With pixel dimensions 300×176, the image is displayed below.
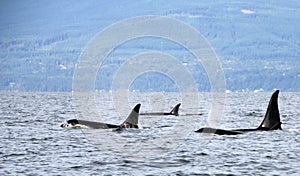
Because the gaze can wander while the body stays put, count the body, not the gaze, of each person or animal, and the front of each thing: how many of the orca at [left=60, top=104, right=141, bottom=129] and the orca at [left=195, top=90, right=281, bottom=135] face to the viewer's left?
2

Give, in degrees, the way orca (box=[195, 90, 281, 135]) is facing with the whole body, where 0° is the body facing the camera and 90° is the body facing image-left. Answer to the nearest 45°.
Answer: approximately 90°

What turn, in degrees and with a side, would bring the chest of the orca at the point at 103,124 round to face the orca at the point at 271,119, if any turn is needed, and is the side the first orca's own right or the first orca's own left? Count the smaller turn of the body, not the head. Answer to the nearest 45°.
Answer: approximately 180°

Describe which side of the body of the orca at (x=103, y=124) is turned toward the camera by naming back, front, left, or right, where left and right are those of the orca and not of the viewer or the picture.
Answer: left

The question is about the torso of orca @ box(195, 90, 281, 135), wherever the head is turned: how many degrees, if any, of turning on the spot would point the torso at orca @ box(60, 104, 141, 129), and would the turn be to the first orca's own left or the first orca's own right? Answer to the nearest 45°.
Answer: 0° — it already faces it

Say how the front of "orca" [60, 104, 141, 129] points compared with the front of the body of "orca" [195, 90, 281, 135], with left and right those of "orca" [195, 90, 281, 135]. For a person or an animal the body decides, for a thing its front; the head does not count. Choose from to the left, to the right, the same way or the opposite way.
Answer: the same way
